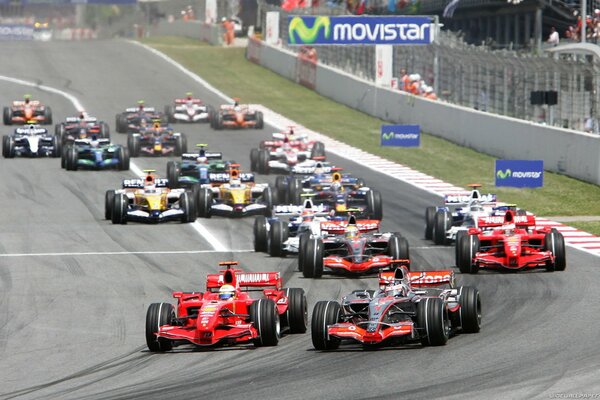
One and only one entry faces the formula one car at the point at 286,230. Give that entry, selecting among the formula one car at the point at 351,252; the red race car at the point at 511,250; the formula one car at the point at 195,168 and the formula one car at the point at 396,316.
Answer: the formula one car at the point at 195,168

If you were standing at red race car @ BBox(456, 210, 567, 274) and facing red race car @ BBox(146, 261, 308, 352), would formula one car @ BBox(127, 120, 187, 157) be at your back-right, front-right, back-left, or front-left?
back-right

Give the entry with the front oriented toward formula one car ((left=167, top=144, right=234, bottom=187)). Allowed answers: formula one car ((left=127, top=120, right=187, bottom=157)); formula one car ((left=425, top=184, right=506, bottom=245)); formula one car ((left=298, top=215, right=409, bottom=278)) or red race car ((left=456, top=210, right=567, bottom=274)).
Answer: formula one car ((left=127, top=120, right=187, bottom=157))

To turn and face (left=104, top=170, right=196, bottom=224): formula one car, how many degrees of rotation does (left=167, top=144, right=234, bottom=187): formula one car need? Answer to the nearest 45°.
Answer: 0° — it already faces it

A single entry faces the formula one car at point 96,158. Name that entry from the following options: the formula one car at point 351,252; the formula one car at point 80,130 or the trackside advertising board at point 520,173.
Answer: the formula one car at point 80,130
